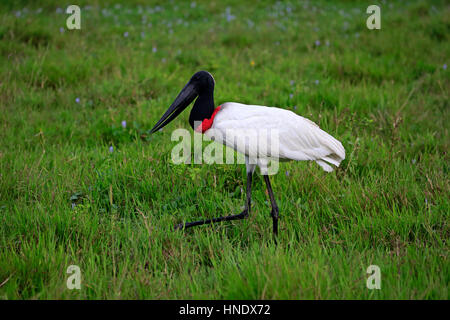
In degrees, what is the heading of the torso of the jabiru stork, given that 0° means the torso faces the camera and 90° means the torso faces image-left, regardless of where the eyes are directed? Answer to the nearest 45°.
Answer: approximately 90°
